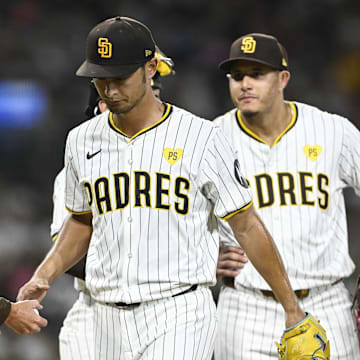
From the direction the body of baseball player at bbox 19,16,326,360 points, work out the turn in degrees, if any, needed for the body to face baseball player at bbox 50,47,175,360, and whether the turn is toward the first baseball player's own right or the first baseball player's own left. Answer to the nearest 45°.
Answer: approximately 90° to the first baseball player's own right

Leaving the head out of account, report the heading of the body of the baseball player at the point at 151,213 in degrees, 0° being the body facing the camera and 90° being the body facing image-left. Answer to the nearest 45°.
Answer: approximately 45°

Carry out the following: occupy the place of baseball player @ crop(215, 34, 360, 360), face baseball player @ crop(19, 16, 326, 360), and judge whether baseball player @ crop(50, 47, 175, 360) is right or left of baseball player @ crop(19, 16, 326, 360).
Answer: right

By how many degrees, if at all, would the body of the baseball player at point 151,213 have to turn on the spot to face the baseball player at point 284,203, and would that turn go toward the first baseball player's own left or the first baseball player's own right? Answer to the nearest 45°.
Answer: approximately 180°
